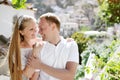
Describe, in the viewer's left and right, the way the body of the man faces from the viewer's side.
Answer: facing the viewer and to the left of the viewer

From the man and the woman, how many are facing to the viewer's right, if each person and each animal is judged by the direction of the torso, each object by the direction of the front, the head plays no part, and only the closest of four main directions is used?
1

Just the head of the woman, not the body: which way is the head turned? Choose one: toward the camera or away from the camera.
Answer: toward the camera

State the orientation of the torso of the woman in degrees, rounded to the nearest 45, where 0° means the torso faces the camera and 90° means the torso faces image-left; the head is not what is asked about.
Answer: approximately 270°
